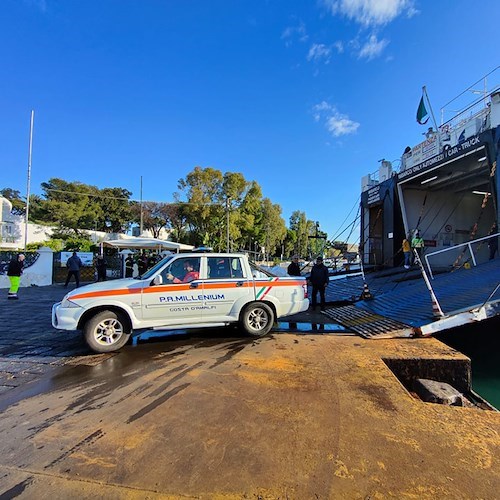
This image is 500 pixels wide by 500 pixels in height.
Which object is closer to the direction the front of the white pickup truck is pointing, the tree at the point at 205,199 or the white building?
the white building

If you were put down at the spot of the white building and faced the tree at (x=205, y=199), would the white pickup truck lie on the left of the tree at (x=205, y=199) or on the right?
right

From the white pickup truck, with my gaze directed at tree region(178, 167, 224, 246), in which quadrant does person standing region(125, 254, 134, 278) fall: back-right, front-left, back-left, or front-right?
front-left

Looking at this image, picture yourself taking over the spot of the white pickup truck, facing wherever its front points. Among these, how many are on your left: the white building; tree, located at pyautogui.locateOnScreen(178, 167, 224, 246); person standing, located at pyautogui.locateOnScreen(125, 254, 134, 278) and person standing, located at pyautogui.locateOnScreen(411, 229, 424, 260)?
0

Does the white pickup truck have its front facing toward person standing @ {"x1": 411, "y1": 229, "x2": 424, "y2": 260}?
no

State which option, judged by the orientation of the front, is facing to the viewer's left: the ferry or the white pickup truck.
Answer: the white pickup truck

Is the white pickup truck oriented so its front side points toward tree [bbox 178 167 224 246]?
no

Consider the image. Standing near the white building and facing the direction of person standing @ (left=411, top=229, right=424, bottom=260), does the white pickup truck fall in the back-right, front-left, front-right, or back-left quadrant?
front-right

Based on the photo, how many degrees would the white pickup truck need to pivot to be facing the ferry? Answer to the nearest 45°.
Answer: approximately 135° to its right

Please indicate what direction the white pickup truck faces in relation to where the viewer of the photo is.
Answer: facing to the left of the viewer
